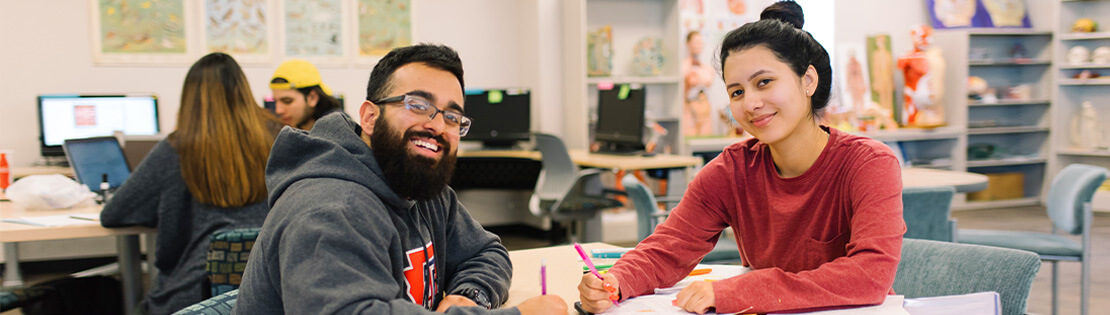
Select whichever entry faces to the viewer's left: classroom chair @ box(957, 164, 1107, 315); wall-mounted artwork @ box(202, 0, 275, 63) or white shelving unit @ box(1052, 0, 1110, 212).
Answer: the classroom chair

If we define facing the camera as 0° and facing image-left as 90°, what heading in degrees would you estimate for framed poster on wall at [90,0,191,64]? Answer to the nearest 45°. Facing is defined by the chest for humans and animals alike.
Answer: approximately 0°

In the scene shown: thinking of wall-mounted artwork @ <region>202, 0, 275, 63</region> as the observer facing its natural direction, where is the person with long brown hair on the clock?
The person with long brown hair is roughly at 12 o'clock from the wall-mounted artwork.

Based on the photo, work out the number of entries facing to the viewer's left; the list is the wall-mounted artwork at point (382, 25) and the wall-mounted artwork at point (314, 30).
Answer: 0

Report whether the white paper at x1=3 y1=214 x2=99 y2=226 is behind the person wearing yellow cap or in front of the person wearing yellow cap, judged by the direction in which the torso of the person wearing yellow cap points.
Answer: in front

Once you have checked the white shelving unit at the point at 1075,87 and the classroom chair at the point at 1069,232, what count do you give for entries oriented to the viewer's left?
1

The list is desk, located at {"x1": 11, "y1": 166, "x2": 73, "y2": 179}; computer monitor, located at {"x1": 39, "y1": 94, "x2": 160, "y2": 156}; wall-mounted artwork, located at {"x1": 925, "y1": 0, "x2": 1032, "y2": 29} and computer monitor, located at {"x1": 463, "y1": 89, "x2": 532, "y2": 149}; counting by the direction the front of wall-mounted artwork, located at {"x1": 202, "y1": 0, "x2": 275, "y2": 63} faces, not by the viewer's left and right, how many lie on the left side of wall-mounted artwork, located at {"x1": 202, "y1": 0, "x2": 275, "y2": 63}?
2

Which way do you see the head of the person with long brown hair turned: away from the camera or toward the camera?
away from the camera

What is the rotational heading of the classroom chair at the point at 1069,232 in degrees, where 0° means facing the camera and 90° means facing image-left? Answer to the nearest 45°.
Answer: approximately 90°

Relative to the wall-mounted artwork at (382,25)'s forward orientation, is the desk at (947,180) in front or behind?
in front

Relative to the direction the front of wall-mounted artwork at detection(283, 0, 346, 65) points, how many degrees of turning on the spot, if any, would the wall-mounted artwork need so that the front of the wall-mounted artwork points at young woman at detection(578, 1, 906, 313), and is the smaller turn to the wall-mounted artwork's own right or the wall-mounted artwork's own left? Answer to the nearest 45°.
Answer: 0° — it already faces them

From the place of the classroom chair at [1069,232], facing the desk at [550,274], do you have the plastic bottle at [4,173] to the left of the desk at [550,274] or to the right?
right

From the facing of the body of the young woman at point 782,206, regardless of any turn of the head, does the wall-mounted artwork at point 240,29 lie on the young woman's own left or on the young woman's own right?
on the young woman's own right

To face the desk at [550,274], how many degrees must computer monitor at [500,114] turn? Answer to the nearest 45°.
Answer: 0° — it already faces it

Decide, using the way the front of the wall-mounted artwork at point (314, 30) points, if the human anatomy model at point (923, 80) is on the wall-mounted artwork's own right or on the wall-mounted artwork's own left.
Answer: on the wall-mounted artwork's own left
